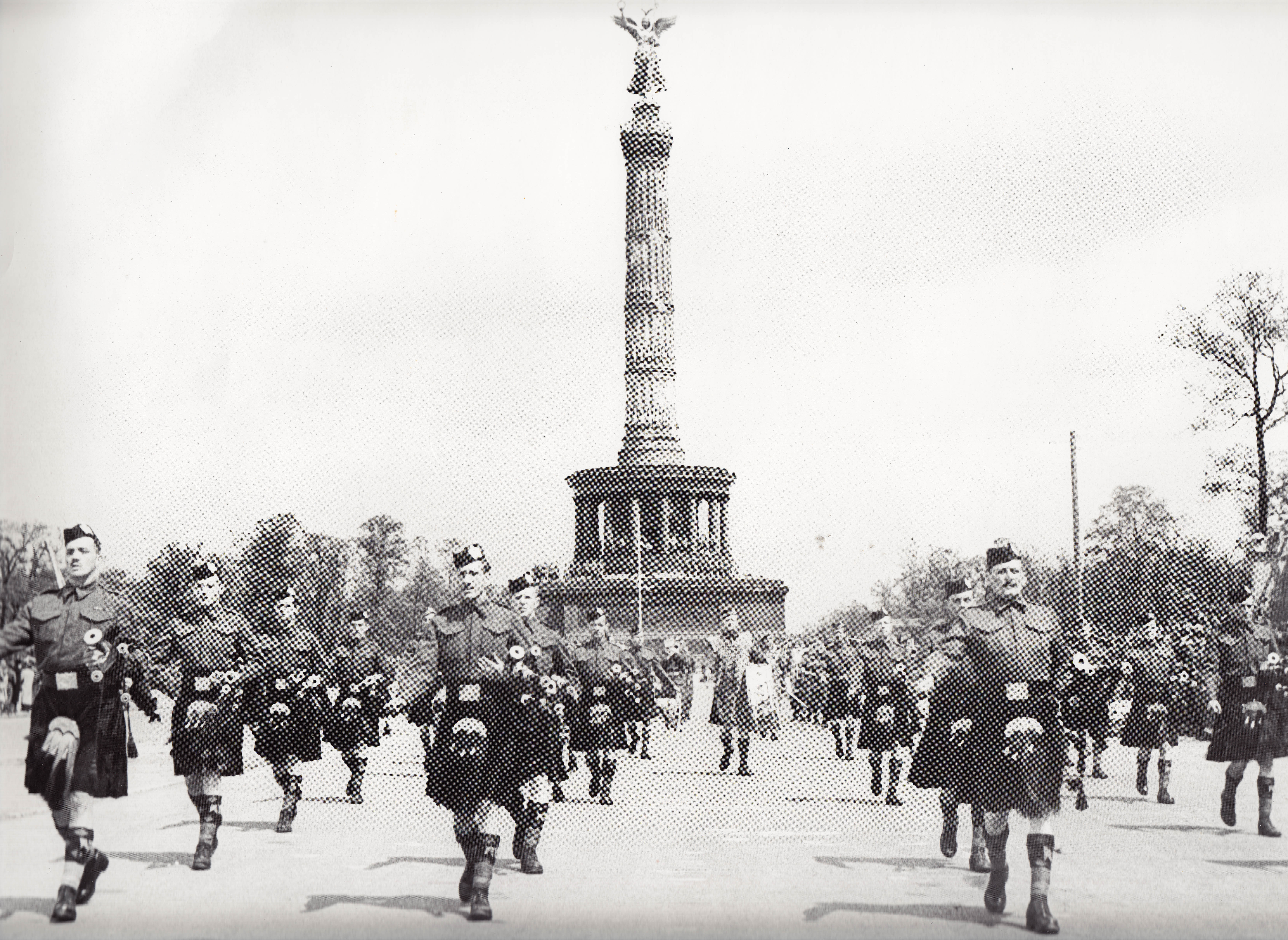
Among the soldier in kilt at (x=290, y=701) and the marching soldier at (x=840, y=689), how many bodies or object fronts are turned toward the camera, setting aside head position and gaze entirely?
2

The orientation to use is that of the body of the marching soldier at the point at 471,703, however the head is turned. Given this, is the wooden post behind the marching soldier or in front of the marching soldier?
behind

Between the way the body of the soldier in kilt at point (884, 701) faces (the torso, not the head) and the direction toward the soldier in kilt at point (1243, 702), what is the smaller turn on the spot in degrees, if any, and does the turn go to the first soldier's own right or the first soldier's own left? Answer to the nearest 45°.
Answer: approximately 45° to the first soldier's own left

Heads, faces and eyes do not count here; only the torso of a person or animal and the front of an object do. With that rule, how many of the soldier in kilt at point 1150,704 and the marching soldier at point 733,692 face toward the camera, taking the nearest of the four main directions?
2

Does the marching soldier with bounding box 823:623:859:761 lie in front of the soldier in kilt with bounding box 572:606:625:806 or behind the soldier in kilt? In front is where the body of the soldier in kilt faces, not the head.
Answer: behind

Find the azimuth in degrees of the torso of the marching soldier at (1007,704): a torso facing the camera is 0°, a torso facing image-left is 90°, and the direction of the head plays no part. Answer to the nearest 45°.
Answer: approximately 0°
